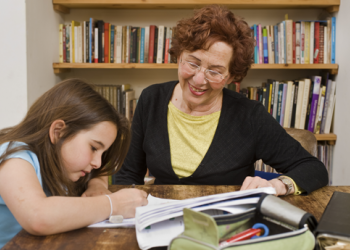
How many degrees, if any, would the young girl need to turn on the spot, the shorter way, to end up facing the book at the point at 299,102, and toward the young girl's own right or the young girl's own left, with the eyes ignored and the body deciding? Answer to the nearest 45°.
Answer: approximately 45° to the young girl's own left

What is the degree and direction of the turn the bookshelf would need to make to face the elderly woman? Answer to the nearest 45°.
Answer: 0° — it already faces them

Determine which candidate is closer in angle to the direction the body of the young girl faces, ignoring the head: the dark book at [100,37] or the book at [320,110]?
the book

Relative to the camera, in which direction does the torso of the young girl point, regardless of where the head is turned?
to the viewer's right
